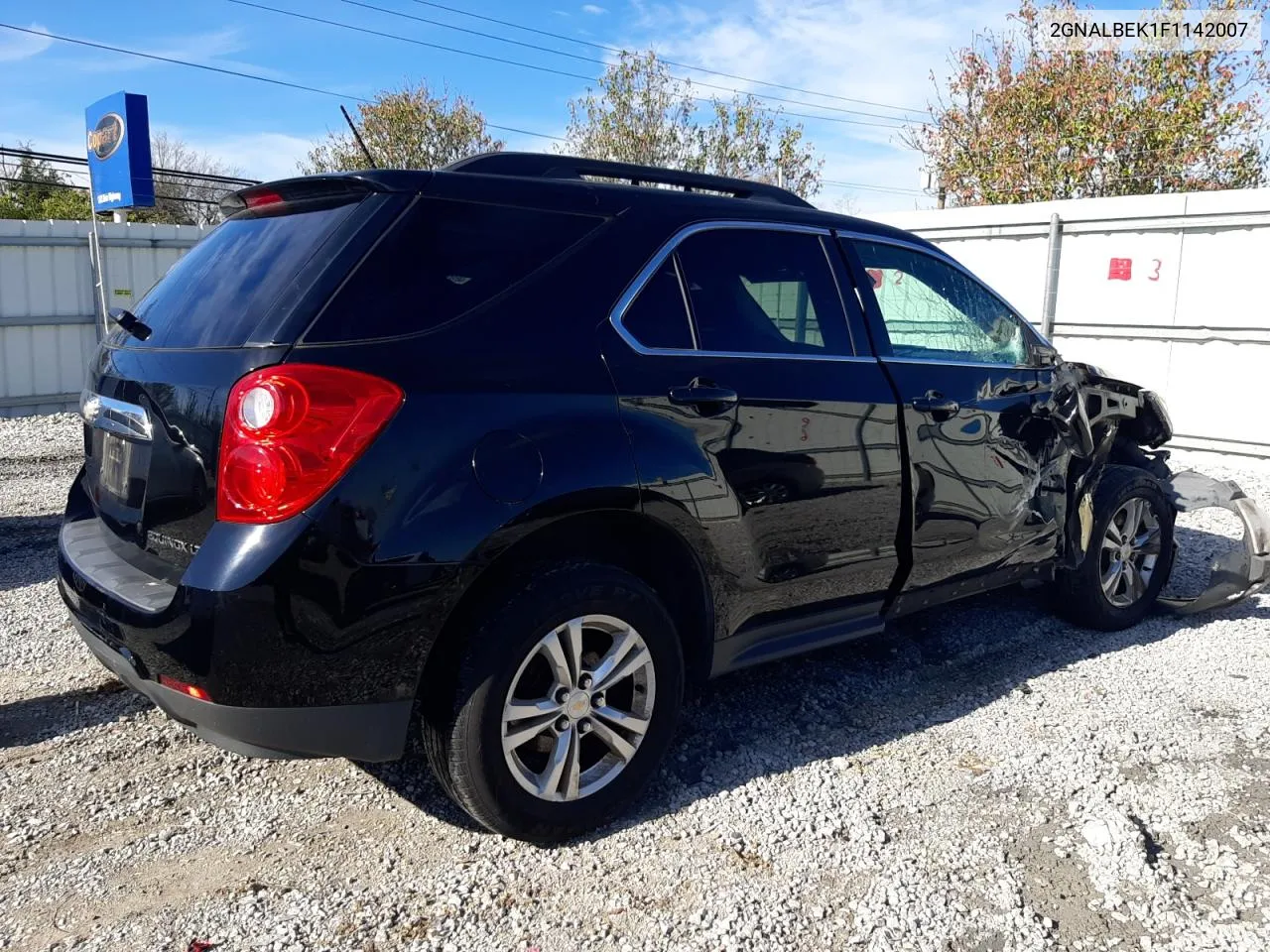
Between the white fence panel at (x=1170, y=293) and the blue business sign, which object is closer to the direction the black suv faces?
the white fence panel

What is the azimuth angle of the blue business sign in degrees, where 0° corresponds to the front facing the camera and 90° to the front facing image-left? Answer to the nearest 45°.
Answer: approximately 45°

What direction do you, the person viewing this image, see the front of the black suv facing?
facing away from the viewer and to the right of the viewer

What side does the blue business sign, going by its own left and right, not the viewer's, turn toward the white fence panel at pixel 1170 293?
left

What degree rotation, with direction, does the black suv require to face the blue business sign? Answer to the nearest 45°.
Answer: approximately 90° to its left

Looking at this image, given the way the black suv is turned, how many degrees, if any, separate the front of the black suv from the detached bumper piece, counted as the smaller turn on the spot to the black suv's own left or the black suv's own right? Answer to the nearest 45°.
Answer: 0° — it already faces it

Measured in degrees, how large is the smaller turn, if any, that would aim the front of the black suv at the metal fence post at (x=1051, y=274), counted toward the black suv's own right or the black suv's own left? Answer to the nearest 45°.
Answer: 0° — it already faces it

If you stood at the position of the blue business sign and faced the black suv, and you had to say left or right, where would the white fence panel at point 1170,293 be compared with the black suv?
left

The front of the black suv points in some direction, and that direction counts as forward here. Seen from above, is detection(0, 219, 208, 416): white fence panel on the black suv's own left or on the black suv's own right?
on the black suv's own left

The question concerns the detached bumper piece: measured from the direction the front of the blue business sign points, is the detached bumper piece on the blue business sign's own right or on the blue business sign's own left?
on the blue business sign's own left
